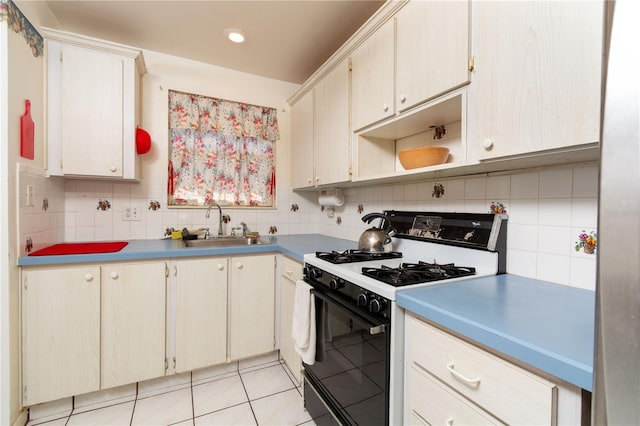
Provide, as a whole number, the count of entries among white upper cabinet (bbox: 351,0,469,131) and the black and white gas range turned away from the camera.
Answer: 0

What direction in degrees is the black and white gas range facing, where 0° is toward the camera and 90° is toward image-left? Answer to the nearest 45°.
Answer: approximately 45°

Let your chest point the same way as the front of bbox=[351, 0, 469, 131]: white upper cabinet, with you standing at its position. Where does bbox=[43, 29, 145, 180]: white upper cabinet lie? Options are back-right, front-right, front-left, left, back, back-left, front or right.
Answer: front-right

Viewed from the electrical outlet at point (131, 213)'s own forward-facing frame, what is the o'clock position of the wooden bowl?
The wooden bowl is roughly at 11 o'clock from the electrical outlet.

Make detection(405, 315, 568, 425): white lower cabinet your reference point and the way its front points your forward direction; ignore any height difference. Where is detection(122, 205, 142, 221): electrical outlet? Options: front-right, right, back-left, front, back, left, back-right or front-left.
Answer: front-right

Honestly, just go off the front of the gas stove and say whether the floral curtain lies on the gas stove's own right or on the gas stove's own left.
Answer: on the gas stove's own right
